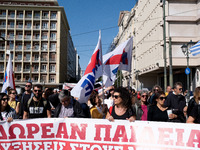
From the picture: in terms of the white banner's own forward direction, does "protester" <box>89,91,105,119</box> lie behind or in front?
behind

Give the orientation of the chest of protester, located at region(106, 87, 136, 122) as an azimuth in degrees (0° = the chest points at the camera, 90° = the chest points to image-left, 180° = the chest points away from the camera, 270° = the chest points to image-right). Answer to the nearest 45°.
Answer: approximately 0°

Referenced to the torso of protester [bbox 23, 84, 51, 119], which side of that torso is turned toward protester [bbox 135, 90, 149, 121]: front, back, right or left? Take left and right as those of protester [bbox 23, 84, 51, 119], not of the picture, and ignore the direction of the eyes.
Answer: left

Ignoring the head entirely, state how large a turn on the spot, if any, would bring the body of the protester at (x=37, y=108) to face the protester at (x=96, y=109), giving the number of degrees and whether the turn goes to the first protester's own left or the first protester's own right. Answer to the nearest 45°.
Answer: approximately 90° to the first protester's own left

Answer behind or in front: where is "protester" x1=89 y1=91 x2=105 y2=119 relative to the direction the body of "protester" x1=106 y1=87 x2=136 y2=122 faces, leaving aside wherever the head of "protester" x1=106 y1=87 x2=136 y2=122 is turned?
behind

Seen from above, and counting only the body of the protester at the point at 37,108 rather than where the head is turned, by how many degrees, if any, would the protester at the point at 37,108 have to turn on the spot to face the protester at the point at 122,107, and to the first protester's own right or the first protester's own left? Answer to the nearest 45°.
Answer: approximately 45° to the first protester's own left

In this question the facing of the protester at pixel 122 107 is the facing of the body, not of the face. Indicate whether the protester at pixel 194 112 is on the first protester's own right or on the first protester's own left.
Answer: on the first protester's own left

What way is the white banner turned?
toward the camera

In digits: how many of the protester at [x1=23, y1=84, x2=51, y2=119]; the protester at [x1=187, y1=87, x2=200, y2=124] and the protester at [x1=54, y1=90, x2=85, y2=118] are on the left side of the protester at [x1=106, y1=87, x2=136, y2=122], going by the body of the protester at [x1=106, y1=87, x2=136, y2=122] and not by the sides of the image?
1
